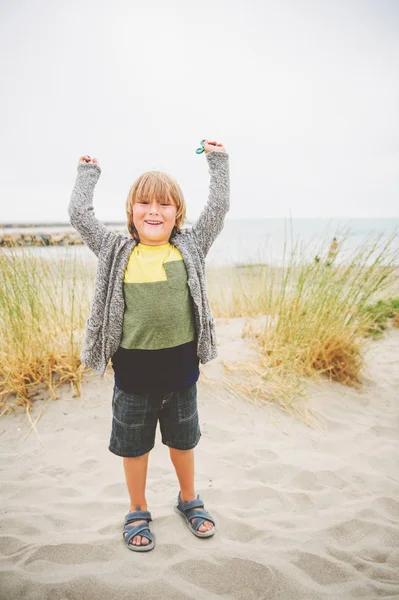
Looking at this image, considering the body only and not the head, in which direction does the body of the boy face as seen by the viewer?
toward the camera

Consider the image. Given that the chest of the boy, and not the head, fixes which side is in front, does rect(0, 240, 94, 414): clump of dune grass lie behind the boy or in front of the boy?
behind

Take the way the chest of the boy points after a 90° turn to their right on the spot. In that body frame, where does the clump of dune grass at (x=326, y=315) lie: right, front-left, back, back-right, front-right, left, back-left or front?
back-right
